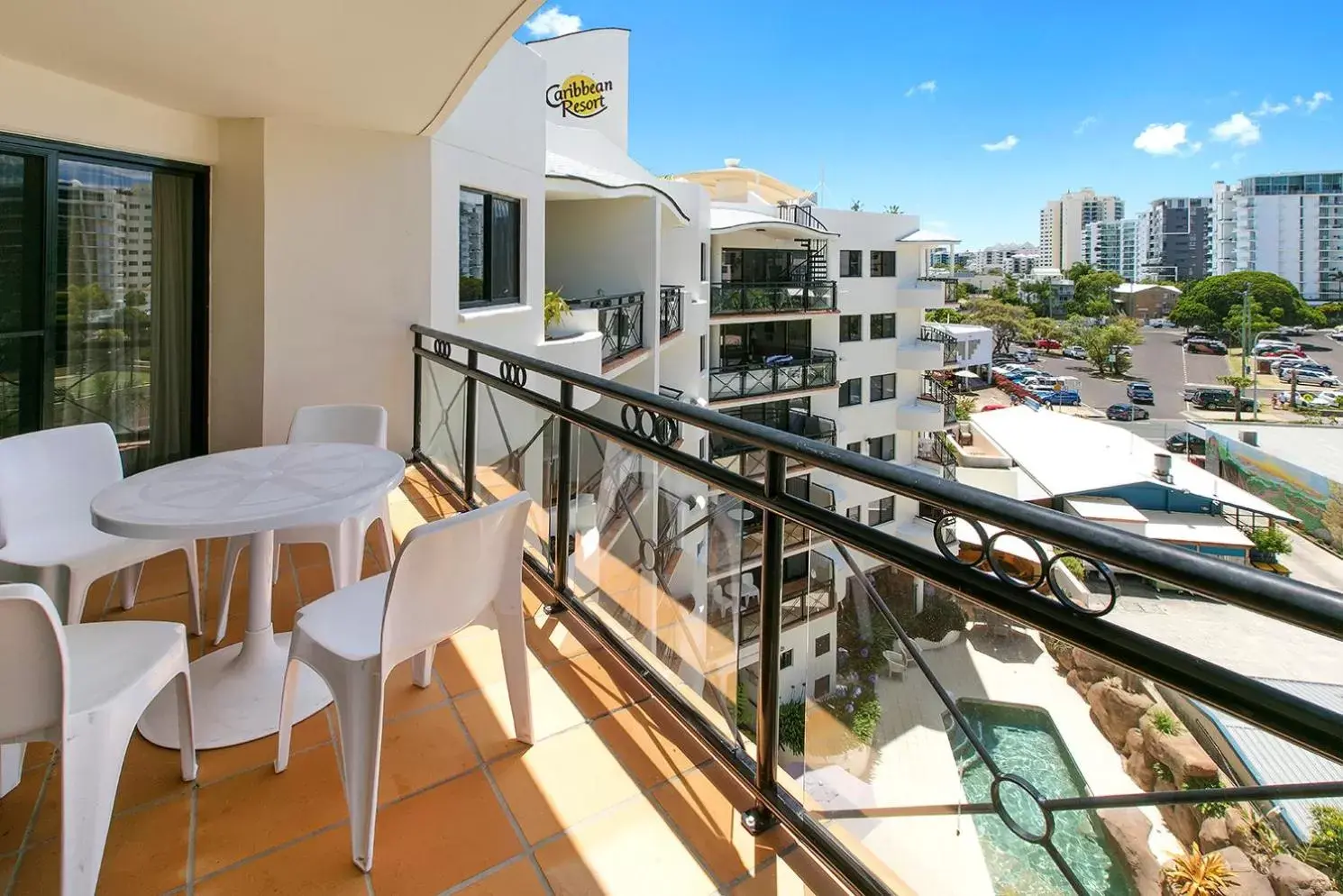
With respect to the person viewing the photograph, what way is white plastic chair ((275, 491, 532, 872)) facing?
facing away from the viewer and to the left of the viewer

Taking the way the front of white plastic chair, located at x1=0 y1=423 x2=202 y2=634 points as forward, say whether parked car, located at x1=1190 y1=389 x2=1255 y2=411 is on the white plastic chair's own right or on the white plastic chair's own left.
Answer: on the white plastic chair's own left

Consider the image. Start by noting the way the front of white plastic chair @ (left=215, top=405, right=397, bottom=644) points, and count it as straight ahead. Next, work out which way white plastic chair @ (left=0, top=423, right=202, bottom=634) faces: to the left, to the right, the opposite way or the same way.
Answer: to the left
